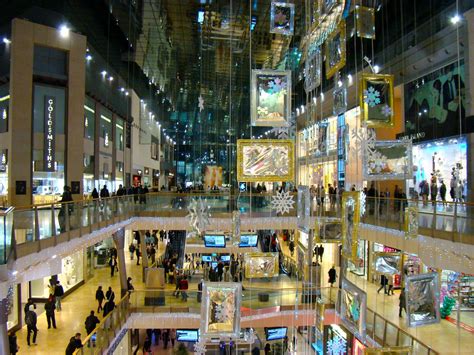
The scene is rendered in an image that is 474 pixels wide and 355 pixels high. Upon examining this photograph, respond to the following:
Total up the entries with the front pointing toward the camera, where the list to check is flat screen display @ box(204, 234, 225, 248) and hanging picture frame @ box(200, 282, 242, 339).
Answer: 2

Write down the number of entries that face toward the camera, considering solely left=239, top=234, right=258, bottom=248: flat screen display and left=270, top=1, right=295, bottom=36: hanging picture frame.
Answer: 2

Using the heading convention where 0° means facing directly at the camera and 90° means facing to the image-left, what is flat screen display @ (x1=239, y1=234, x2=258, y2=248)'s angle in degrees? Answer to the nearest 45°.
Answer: approximately 0°

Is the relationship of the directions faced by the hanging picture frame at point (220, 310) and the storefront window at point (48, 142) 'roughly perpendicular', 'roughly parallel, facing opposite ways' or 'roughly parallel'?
roughly perpendicular

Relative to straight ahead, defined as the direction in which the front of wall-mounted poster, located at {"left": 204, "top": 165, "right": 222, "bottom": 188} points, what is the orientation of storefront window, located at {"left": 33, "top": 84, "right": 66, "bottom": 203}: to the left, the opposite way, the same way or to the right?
to the left

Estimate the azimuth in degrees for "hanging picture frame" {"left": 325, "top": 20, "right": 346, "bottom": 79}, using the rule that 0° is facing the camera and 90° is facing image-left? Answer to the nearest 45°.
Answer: approximately 45°

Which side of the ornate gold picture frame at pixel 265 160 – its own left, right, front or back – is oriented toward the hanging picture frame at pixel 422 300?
left

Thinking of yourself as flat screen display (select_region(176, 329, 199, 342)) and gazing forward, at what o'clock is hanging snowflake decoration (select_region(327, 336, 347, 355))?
The hanging snowflake decoration is roughly at 10 o'clock from the flat screen display.
